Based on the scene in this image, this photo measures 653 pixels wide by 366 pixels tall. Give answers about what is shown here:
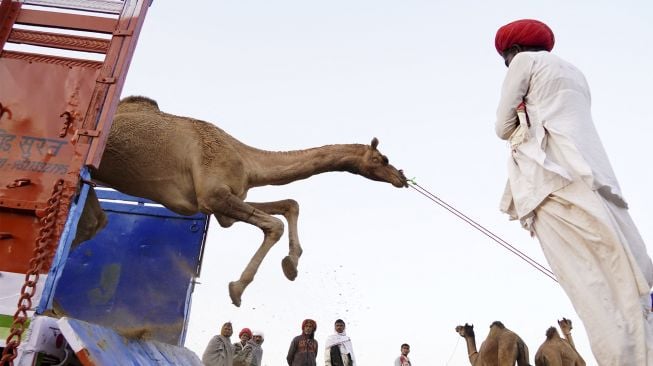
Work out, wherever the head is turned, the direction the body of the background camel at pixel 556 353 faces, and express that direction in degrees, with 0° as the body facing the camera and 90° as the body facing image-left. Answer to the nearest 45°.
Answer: approximately 270°

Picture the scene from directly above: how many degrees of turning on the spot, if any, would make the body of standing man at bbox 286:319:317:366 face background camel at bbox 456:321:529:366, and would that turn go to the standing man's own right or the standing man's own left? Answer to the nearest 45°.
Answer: approximately 90° to the standing man's own left

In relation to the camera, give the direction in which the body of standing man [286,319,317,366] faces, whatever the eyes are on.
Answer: toward the camera

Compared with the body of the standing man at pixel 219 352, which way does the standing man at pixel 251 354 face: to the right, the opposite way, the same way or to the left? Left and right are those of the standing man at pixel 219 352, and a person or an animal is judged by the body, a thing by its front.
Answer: the same way

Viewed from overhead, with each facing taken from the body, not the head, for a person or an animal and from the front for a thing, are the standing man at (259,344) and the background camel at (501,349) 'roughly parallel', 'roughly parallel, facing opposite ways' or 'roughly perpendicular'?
roughly perpendicular

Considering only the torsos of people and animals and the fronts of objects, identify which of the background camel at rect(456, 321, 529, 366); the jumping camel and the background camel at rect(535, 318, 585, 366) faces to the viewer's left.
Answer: the background camel at rect(456, 321, 529, 366)

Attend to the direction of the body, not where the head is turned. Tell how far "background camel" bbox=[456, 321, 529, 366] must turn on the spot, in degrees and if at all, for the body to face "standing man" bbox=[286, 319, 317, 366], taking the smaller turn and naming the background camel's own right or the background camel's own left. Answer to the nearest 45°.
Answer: approximately 45° to the background camel's own left

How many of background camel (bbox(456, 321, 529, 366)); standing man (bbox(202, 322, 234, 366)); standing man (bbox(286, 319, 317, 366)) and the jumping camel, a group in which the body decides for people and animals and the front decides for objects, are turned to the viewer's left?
1

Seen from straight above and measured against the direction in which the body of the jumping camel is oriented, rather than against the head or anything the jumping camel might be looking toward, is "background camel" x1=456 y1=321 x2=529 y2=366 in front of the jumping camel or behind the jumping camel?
in front

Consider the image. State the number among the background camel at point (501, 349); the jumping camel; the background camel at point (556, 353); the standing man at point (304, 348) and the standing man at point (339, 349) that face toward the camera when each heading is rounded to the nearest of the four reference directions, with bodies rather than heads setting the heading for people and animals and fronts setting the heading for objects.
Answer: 2

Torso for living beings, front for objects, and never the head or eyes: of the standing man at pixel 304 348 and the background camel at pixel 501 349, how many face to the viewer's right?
0

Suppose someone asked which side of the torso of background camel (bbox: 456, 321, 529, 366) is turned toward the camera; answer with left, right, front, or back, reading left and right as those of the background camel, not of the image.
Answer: left

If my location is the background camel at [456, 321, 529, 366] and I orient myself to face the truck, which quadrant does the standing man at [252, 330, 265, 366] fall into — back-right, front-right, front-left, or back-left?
front-right

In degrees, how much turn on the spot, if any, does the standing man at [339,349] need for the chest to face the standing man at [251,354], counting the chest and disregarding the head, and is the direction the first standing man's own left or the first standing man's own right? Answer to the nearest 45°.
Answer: approximately 90° to the first standing man's own right

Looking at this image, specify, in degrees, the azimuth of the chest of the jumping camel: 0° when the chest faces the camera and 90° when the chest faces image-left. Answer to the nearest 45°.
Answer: approximately 270°
